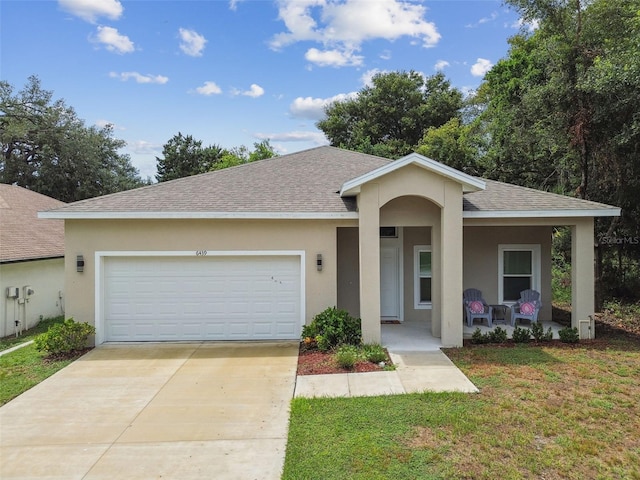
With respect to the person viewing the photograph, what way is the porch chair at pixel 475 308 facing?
facing the viewer and to the right of the viewer

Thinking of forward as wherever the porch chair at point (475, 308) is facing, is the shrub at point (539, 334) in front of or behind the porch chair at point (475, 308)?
in front

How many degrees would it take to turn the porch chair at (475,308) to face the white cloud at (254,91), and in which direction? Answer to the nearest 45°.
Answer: approximately 180°

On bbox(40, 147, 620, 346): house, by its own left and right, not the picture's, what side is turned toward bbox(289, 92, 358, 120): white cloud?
back

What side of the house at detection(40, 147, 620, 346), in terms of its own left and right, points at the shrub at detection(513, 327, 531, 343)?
left

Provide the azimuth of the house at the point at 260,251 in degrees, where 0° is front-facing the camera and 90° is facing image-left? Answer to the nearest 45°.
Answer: approximately 0°

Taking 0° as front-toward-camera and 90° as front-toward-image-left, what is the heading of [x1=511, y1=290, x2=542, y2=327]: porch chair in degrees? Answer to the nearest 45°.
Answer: approximately 45°

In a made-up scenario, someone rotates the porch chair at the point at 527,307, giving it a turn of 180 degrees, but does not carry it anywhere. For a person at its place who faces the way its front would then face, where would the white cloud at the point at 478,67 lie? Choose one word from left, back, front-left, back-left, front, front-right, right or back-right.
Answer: front-left

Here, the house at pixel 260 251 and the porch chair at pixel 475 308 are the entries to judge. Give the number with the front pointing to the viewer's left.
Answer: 0

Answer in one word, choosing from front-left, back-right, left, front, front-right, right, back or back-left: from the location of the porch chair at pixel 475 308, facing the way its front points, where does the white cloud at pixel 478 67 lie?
back-left

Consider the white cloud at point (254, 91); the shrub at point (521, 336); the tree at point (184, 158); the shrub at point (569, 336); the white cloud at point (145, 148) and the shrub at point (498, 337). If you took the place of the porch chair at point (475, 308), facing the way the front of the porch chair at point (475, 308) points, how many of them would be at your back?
3
